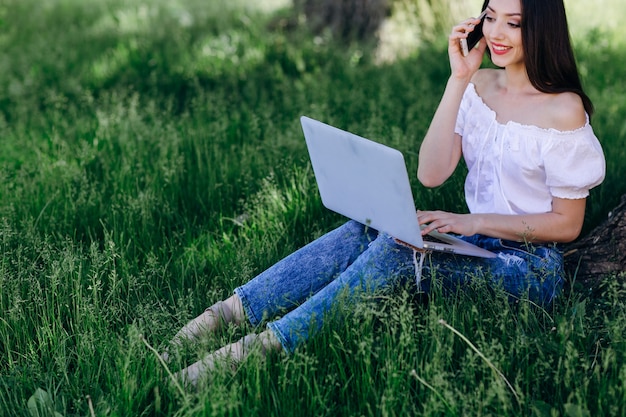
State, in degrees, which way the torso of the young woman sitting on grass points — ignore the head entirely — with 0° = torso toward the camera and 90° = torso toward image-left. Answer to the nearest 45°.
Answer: approximately 45°
